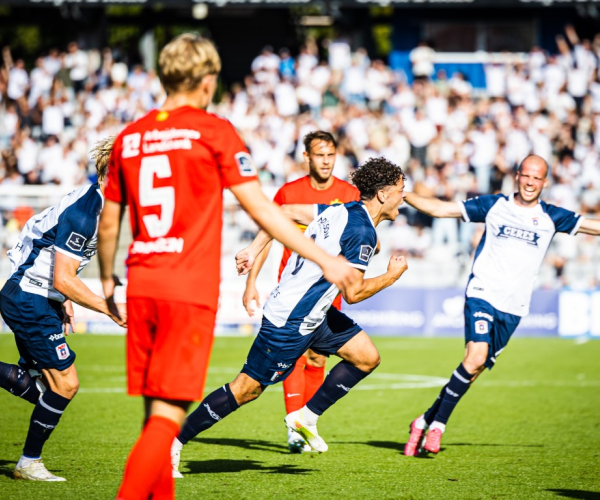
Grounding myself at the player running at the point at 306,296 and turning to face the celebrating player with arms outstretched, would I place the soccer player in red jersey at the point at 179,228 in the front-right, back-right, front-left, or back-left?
back-right

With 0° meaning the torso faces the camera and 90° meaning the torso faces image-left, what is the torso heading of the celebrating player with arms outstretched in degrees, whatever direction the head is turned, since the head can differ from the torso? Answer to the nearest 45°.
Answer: approximately 0°

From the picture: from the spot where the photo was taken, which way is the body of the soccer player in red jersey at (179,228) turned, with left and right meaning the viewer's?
facing away from the viewer and to the right of the viewer

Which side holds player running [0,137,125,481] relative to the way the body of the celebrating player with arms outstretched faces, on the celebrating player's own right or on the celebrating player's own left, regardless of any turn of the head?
on the celebrating player's own right

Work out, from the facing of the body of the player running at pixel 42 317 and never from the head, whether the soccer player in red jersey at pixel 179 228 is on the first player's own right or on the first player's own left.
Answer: on the first player's own right

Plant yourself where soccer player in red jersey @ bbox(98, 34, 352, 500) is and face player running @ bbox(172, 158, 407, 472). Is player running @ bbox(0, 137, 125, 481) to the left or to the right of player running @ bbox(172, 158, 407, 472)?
left

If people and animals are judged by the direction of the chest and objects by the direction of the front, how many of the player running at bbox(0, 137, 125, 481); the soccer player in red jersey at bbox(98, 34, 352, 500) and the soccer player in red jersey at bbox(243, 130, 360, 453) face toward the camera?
1

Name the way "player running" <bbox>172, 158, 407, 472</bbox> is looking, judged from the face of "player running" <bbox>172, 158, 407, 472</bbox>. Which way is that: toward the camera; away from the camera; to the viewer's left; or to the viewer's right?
to the viewer's right

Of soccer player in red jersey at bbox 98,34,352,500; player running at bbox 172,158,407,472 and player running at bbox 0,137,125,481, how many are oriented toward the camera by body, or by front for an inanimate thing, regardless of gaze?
0

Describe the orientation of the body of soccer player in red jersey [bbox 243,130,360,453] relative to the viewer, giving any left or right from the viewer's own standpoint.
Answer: facing the viewer

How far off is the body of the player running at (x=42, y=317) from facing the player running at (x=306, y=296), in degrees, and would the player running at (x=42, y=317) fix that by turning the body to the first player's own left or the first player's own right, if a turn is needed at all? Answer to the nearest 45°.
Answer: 0° — they already face them

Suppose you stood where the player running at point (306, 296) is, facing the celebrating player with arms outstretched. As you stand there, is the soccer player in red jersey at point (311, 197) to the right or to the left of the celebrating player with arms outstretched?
left

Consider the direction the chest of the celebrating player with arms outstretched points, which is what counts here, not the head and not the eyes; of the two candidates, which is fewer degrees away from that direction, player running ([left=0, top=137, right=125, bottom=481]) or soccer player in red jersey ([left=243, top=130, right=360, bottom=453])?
the player running

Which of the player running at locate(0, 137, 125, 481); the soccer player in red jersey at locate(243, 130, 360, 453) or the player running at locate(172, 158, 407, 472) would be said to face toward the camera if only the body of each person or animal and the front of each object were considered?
the soccer player in red jersey
